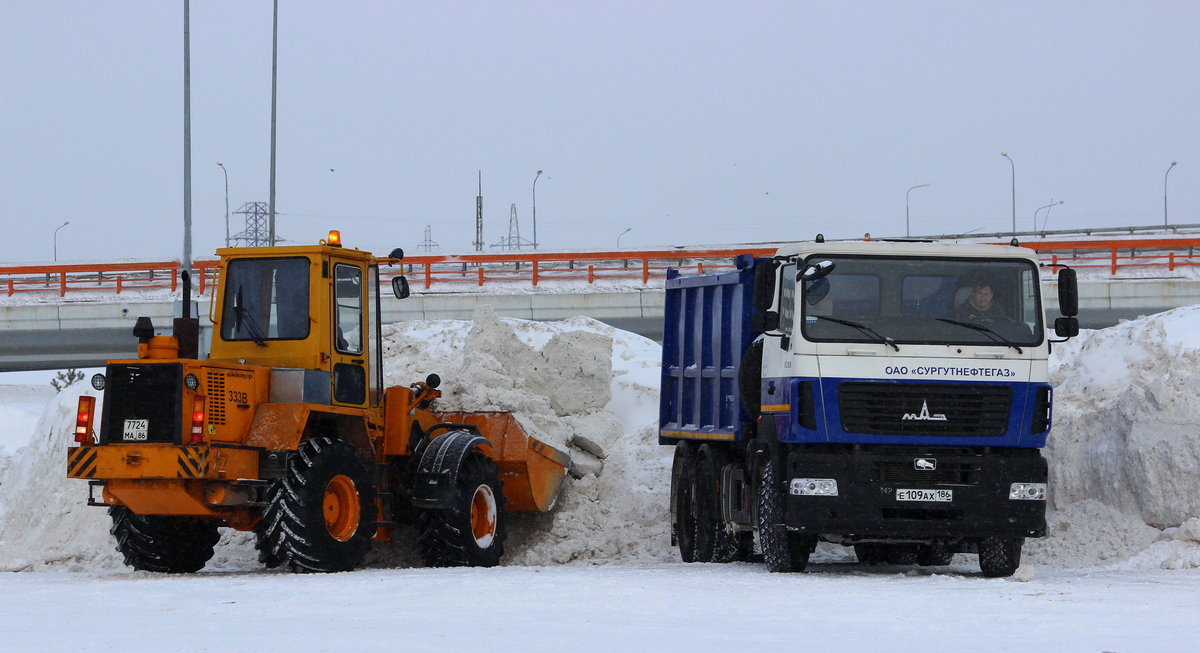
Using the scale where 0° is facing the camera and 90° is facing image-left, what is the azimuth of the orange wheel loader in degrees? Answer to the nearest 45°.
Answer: approximately 225°

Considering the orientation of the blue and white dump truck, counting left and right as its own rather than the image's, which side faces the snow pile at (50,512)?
right

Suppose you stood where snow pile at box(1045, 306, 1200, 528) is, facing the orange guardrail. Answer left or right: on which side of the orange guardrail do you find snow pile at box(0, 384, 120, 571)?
left

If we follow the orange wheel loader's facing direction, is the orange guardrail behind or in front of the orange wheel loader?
in front

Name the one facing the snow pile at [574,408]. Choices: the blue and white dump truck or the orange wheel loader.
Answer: the orange wheel loader

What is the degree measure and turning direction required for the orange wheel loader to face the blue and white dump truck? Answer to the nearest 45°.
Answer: approximately 90° to its right

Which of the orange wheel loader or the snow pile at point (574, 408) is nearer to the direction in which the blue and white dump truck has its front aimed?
the orange wheel loader

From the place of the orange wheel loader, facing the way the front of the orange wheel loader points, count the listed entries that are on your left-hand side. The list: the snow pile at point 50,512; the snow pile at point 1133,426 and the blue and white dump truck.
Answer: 1

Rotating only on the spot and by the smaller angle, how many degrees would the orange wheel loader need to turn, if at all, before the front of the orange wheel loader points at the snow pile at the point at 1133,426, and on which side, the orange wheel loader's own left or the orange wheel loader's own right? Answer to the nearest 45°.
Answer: approximately 45° to the orange wheel loader's own right

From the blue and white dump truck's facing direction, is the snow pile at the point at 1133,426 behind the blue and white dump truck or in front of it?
behind

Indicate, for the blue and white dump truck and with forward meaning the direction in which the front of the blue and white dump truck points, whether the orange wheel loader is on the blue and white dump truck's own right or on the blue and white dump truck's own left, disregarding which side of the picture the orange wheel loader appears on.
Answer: on the blue and white dump truck's own right

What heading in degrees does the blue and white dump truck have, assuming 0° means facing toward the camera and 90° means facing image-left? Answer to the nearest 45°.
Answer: approximately 0°
